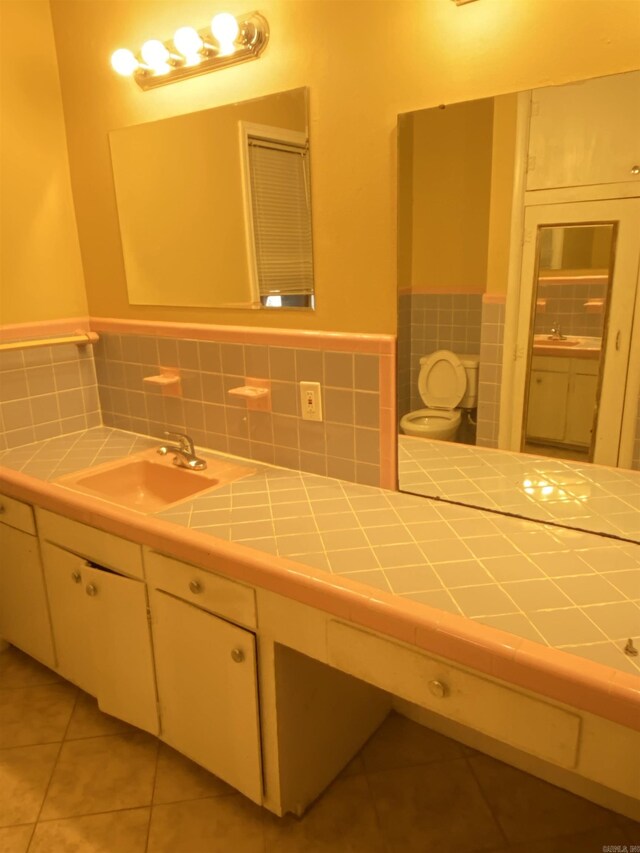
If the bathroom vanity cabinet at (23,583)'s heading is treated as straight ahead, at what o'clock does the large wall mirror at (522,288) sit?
The large wall mirror is roughly at 9 o'clock from the bathroom vanity cabinet.

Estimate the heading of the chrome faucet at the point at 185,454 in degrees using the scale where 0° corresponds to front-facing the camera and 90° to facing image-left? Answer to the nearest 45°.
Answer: approximately 45°

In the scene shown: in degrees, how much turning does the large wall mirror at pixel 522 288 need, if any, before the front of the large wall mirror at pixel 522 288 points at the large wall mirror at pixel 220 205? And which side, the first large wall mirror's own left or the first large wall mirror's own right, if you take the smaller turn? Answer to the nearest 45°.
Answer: approximately 45° to the first large wall mirror's own right

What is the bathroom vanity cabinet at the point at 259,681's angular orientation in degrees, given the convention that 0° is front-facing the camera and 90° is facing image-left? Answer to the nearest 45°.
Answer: approximately 45°

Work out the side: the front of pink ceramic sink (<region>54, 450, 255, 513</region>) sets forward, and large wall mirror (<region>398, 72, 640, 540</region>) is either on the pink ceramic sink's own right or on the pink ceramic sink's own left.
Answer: on the pink ceramic sink's own left
